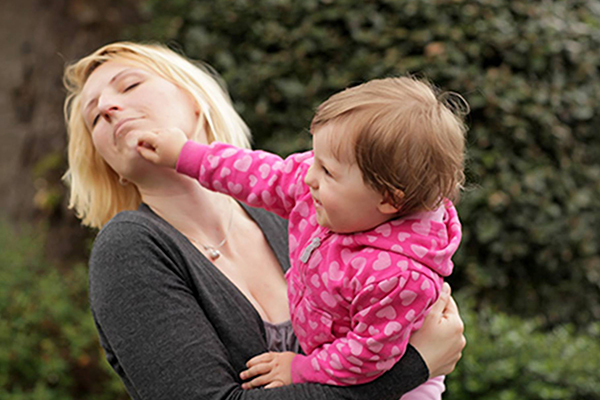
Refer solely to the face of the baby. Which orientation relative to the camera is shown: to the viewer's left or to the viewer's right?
to the viewer's left

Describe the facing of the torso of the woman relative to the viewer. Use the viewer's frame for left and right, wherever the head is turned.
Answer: facing the viewer and to the right of the viewer

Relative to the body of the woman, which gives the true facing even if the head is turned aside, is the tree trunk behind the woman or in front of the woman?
behind

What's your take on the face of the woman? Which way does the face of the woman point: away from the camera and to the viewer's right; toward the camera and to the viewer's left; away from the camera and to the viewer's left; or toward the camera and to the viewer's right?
toward the camera and to the viewer's left
